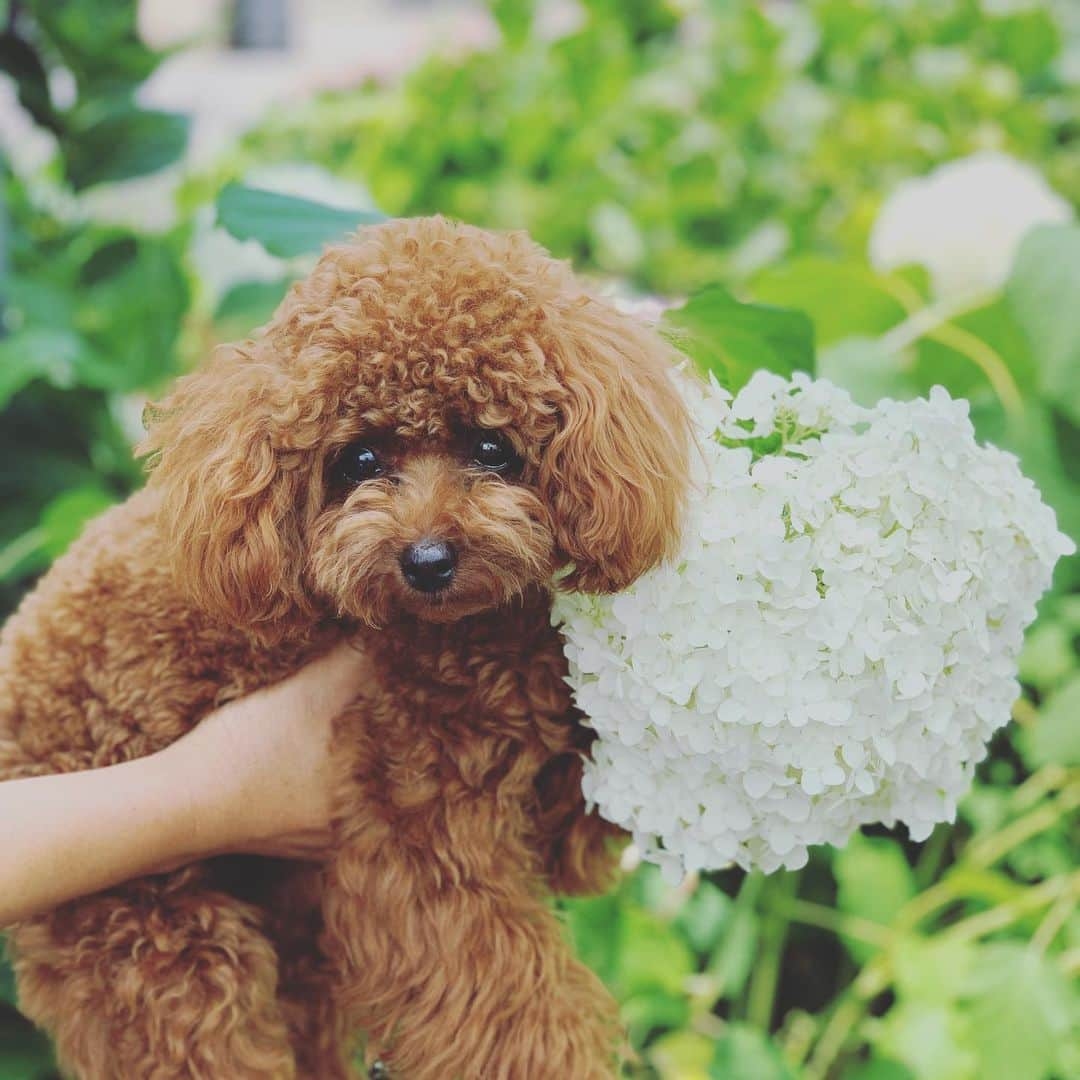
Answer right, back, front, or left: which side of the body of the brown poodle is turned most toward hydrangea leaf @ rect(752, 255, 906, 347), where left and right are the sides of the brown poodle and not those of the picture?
left

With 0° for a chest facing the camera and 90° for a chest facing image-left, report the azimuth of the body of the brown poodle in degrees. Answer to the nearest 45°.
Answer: approximately 315°

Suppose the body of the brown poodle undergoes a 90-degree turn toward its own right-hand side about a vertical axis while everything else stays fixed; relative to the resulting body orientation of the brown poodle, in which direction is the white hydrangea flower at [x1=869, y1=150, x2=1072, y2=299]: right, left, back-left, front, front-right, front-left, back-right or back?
back

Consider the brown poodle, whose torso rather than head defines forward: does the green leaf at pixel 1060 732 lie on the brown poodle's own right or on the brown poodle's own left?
on the brown poodle's own left
